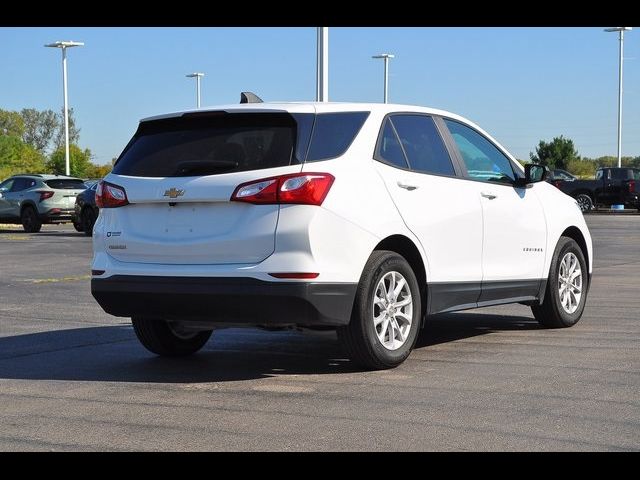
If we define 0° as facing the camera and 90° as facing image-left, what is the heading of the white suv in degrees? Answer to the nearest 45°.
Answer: approximately 225°

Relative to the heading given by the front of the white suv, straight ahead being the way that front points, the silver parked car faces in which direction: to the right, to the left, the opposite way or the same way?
to the left

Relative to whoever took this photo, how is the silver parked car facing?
facing away from the viewer and to the left of the viewer

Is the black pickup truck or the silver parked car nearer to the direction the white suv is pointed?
the black pickup truck

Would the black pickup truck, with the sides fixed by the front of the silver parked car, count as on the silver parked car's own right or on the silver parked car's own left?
on the silver parked car's own right

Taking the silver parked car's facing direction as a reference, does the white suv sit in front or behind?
behind

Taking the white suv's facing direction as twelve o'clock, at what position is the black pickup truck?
The black pickup truck is roughly at 11 o'clock from the white suv.
